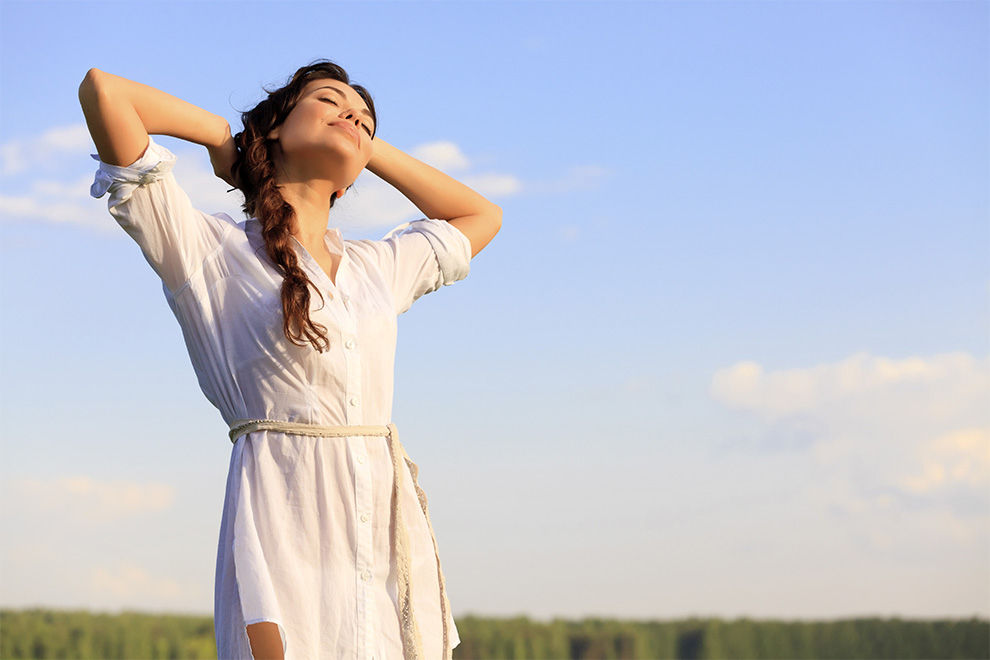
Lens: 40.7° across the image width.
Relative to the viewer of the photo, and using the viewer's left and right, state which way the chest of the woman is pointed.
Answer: facing the viewer and to the right of the viewer
